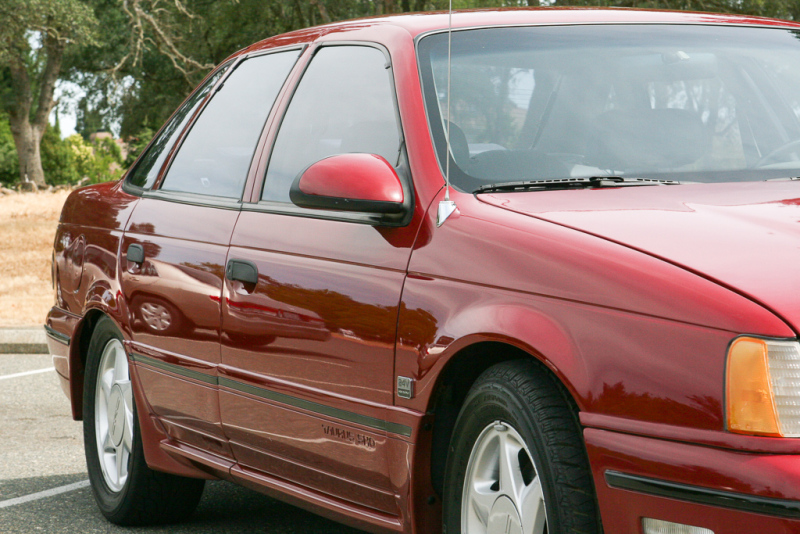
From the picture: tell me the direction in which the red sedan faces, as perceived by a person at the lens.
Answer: facing the viewer and to the right of the viewer

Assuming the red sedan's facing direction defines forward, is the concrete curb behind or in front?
behind
